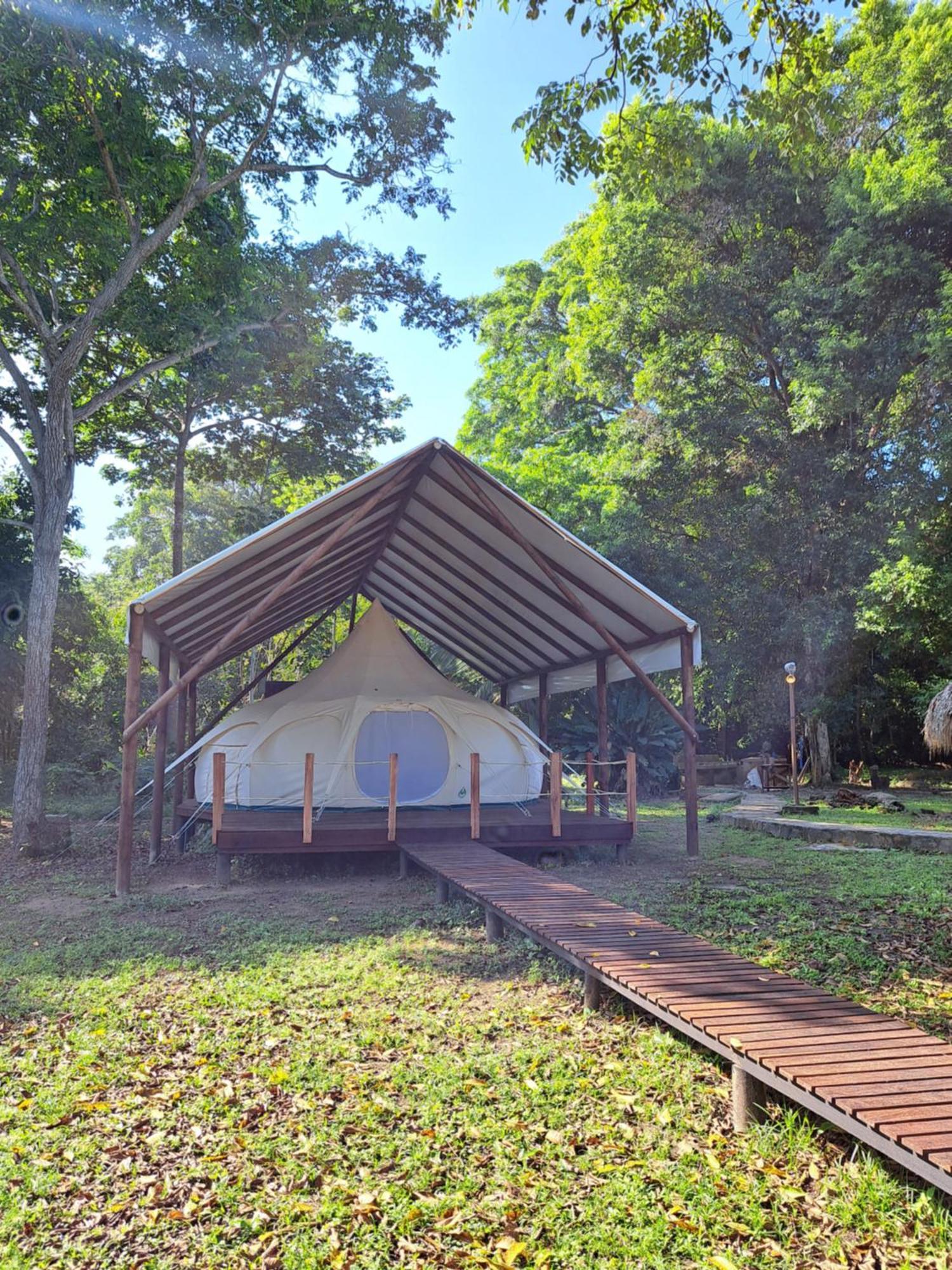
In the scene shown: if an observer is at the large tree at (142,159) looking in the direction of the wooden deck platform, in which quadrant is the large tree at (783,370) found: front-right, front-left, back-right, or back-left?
front-left

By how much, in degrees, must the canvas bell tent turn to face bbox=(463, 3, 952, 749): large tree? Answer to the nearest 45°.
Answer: approximately 135° to its left

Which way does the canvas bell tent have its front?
toward the camera

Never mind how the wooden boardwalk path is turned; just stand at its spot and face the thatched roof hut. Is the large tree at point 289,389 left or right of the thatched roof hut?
left

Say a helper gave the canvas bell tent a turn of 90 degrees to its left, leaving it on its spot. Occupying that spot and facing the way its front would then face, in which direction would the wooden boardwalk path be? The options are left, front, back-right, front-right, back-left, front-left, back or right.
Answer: right

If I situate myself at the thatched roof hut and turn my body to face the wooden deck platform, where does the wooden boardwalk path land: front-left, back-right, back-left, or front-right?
front-left

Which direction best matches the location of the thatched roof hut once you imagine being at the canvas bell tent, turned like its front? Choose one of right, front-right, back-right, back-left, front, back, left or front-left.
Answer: left
